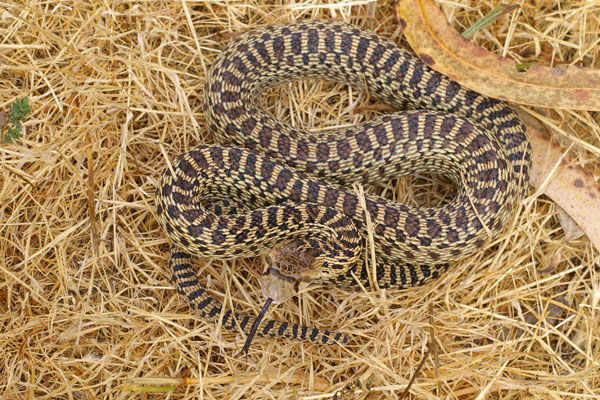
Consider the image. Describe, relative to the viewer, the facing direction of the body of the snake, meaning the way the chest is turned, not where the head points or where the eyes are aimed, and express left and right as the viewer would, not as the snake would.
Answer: facing the viewer and to the left of the viewer

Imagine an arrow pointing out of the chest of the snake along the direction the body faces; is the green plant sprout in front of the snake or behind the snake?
in front

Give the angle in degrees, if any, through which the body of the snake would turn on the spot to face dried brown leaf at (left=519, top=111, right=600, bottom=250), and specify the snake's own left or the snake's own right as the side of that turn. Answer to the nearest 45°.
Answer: approximately 135° to the snake's own left

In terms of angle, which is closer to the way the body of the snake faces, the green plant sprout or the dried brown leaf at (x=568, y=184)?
the green plant sprout
